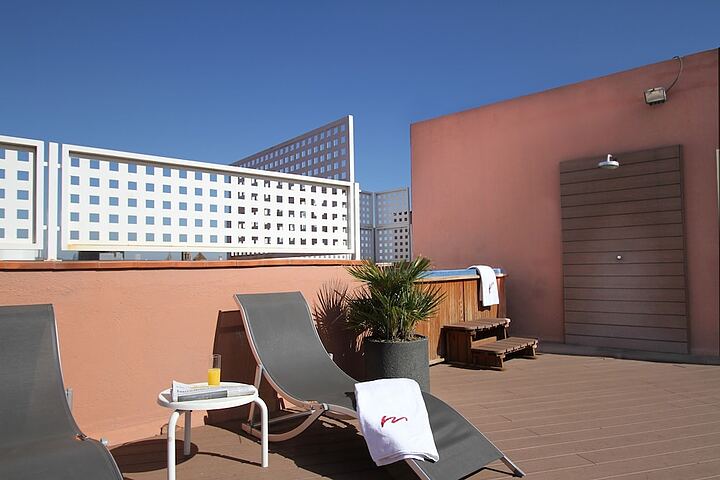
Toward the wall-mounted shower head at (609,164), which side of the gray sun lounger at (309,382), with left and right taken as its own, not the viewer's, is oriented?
left

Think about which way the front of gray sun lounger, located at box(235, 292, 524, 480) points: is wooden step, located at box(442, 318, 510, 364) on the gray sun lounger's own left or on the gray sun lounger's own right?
on the gray sun lounger's own left

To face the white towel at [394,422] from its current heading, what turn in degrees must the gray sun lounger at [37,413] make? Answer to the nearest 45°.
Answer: approximately 45° to its left

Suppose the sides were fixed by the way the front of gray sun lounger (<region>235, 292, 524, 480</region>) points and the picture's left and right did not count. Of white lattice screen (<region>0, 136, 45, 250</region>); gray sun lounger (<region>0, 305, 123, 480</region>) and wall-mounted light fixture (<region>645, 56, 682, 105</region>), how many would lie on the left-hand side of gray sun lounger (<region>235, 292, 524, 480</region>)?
1

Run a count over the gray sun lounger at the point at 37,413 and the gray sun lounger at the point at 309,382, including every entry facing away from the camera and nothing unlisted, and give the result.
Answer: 0

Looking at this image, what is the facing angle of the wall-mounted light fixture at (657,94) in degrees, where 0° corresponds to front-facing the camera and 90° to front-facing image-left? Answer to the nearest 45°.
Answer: approximately 45°

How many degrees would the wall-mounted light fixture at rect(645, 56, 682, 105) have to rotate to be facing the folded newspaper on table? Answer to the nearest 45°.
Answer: approximately 45° to its left

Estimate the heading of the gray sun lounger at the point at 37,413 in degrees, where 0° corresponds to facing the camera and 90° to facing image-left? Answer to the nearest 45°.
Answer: approximately 315°

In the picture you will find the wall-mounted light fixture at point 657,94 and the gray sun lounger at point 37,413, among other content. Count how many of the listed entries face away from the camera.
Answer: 0

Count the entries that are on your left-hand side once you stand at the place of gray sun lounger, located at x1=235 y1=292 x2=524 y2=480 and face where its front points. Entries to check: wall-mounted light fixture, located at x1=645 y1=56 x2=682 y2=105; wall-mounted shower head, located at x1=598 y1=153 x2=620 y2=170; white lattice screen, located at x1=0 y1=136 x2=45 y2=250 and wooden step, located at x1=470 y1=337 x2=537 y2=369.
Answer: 3

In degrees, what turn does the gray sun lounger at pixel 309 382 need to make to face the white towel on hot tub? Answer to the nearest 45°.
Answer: approximately 90° to its left

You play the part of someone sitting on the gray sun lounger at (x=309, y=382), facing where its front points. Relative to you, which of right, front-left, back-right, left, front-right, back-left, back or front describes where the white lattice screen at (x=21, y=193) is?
back-right
